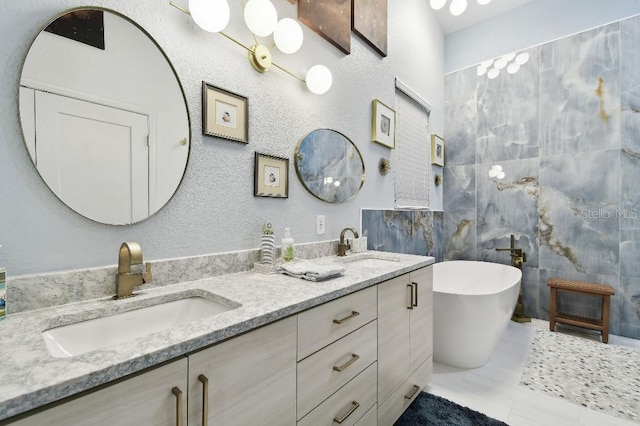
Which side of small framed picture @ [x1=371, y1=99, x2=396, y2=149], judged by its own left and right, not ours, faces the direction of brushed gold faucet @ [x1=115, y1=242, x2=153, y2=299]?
right

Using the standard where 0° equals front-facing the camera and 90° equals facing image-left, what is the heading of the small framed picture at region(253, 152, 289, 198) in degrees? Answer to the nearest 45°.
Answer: approximately 315°

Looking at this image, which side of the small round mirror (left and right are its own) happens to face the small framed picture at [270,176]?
right

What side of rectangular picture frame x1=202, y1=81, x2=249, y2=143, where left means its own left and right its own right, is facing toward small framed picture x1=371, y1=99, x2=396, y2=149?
left

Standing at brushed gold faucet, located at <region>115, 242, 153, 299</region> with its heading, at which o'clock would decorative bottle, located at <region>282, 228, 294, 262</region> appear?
The decorative bottle is roughly at 10 o'clock from the brushed gold faucet.
